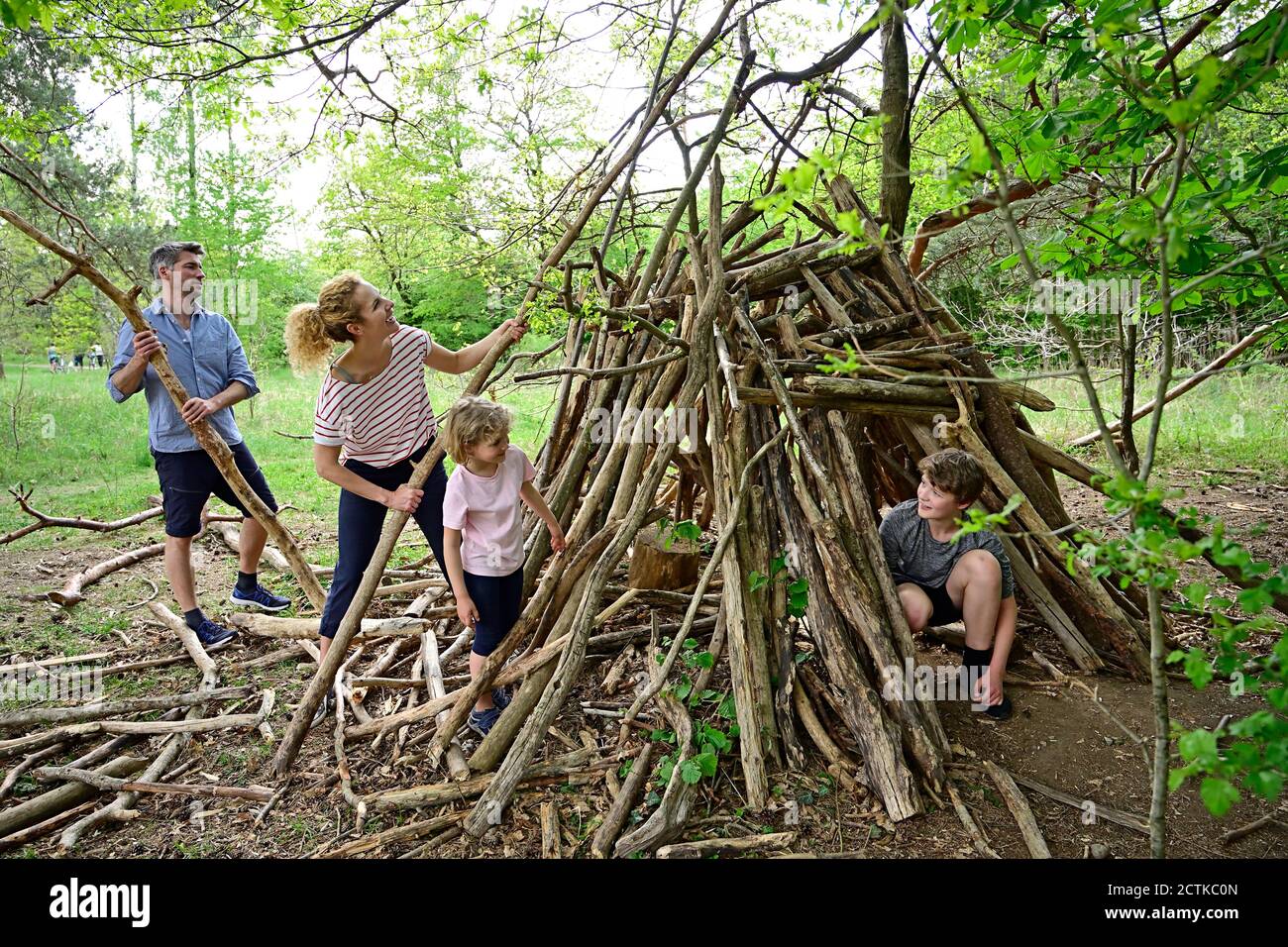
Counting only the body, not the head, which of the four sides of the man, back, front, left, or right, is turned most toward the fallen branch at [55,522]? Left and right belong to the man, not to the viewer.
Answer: back

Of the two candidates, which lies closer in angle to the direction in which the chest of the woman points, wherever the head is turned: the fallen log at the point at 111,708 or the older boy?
the older boy

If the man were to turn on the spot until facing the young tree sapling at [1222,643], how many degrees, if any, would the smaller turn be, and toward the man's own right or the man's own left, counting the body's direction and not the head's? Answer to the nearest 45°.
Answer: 0° — they already face it

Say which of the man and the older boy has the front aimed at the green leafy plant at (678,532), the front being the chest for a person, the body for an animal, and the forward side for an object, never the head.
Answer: the man

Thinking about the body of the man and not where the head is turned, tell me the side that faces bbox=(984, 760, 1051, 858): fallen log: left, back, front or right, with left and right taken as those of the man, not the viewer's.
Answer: front

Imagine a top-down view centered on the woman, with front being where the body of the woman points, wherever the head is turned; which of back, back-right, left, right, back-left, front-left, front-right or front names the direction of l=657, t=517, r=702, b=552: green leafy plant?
front-left

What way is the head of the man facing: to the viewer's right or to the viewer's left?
to the viewer's right

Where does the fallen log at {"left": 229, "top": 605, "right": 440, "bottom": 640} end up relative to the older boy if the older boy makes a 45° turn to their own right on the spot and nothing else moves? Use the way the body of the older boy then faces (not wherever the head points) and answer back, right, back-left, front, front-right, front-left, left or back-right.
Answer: front-right

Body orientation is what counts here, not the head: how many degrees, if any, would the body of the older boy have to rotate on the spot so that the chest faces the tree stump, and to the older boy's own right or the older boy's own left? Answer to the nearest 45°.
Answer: approximately 90° to the older boy's own right

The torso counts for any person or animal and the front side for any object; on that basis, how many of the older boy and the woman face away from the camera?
0

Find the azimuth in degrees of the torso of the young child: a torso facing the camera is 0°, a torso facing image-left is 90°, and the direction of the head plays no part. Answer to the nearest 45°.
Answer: approximately 315°

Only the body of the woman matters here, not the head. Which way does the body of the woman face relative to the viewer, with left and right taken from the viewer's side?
facing the viewer and to the right of the viewer

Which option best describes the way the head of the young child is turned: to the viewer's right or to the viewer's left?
to the viewer's right
